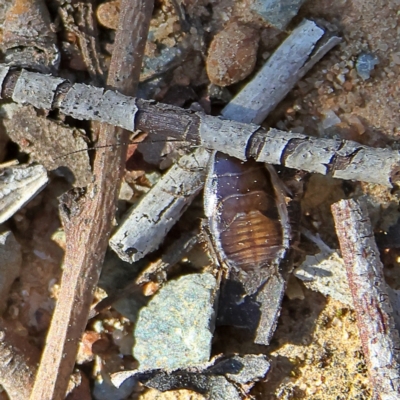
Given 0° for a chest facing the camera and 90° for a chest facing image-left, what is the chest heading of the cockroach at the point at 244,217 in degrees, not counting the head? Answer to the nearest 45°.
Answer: approximately 180°

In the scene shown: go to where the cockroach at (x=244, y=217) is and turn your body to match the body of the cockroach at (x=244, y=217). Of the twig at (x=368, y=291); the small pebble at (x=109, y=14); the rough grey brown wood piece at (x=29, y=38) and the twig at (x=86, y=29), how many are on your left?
3

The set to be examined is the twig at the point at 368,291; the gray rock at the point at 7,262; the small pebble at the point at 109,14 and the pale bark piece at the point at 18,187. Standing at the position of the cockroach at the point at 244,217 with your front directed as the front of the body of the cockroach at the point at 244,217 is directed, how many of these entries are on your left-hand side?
3

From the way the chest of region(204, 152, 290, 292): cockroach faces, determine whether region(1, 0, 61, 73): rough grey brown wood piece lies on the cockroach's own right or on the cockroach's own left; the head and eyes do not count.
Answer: on the cockroach's own left

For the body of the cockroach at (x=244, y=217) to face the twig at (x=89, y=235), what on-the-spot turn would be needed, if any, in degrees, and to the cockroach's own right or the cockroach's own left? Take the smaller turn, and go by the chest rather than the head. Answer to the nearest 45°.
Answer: approximately 90° to the cockroach's own left

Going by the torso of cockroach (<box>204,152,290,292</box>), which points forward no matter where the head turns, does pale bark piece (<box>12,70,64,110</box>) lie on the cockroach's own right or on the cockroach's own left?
on the cockroach's own left
